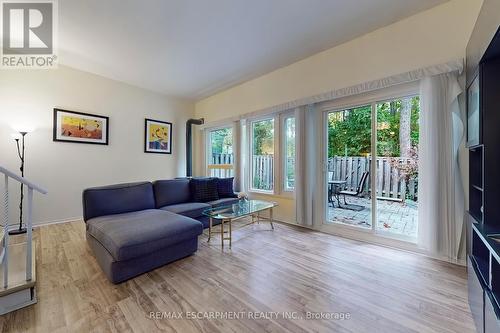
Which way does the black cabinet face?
to the viewer's left

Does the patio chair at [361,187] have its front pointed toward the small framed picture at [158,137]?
yes

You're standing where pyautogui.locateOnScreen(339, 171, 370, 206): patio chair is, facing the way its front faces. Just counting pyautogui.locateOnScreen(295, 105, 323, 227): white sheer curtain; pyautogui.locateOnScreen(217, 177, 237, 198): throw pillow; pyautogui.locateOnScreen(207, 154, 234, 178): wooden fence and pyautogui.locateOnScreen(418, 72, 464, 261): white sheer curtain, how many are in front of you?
3

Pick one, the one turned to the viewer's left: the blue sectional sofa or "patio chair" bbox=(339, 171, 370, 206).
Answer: the patio chair

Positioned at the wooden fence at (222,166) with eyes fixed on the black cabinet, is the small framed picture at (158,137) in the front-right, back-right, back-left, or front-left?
front-right

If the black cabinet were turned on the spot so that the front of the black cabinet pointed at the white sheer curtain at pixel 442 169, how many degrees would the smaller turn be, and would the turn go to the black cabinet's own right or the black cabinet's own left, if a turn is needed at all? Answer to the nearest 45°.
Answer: approximately 90° to the black cabinet's own right

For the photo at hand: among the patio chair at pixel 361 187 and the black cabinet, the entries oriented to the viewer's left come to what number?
2

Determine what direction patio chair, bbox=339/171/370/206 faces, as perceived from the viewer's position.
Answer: facing to the left of the viewer

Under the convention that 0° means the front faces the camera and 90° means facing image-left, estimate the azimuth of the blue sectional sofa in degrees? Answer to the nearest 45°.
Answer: approximately 315°

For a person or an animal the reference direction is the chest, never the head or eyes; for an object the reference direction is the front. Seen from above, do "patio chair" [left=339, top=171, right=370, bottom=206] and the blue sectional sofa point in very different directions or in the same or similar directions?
very different directions
